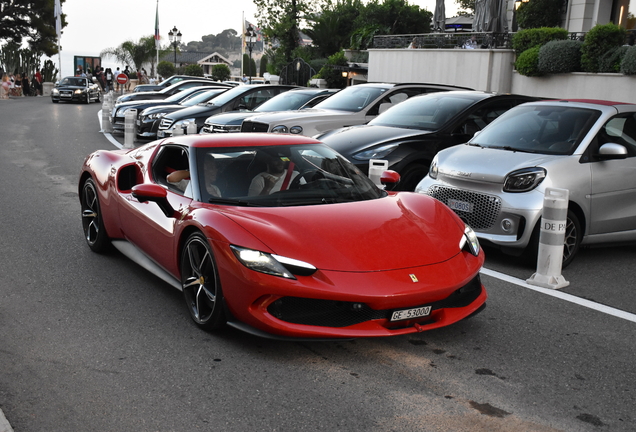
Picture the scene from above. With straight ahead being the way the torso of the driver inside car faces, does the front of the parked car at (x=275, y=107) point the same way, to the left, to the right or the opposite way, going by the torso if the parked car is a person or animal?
to the right

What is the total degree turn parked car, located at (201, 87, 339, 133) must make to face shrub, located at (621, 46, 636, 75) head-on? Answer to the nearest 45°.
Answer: approximately 135° to its left

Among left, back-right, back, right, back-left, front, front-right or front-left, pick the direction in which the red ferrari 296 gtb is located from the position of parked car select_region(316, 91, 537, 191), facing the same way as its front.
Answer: front-left

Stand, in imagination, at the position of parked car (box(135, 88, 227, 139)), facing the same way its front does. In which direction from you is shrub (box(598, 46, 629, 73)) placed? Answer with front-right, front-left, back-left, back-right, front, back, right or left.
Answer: back-left

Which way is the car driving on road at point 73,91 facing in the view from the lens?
facing the viewer and to the left of the viewer

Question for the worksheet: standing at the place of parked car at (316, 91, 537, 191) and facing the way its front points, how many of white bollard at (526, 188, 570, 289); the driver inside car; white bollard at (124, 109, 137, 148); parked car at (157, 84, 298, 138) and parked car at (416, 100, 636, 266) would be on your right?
2

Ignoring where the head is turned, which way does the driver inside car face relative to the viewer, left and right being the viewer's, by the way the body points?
facing the viewer and to the right of the viewer

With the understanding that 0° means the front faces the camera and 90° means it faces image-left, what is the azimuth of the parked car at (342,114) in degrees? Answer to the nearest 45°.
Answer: approximately 45°

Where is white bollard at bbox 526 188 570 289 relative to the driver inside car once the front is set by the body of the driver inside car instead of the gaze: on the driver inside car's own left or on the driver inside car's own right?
on the driver inside car's own left

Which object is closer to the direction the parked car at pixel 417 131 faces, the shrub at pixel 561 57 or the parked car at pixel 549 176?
the parked car

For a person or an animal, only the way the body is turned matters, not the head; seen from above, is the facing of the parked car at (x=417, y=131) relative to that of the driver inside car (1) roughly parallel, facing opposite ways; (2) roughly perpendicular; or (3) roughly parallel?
roughly perpendicular

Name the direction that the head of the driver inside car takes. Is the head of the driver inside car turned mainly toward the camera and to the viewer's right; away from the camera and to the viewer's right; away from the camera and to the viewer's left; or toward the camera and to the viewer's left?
toward the camera and to the viewer's right

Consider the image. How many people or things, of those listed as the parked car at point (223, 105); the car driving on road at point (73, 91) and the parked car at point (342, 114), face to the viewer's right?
0

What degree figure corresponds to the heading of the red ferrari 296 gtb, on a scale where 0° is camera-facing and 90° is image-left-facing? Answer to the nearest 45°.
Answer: approximately 315°

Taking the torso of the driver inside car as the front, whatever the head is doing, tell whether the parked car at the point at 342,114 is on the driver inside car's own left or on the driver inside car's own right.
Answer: on the driver inside car's own left

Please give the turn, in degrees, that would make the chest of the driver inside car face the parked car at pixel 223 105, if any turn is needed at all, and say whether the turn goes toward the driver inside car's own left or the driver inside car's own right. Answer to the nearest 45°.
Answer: approximately 135° to the driver inside car's own left

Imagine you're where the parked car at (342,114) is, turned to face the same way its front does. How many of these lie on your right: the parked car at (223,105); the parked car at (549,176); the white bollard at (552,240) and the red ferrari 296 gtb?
1
